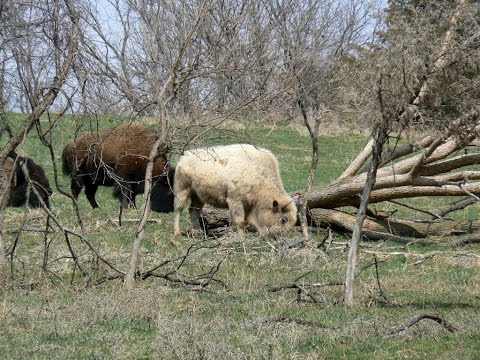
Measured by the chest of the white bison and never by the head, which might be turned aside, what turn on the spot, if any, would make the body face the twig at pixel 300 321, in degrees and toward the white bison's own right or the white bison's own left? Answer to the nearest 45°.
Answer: approximately 90° to the white bison's own right

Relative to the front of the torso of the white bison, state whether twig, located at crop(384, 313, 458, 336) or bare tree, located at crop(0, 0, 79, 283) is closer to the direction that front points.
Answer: the twig

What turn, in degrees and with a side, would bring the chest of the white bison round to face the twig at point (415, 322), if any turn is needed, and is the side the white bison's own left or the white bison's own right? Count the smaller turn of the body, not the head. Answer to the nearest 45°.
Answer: approximately 90° to the white bison's own right

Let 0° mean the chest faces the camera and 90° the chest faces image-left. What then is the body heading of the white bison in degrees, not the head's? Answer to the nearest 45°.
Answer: approximately 270°

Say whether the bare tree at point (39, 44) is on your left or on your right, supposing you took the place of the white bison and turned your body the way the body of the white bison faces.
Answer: on your right

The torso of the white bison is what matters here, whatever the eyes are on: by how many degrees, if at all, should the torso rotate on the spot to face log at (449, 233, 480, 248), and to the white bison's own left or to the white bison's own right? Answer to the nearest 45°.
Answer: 0° — it already faces it
